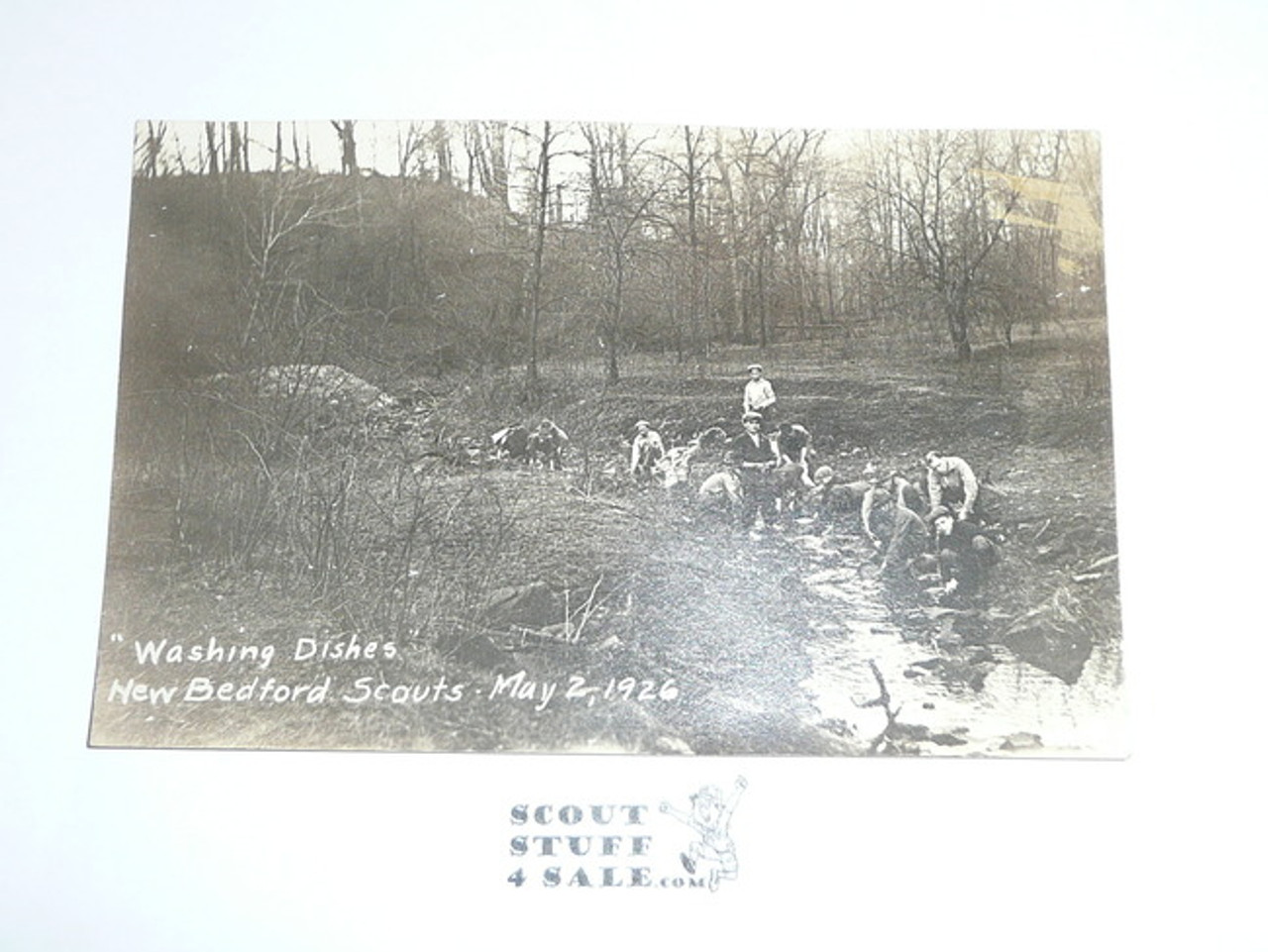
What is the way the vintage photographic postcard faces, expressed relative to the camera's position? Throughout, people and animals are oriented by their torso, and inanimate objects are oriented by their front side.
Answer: facing the viewer
